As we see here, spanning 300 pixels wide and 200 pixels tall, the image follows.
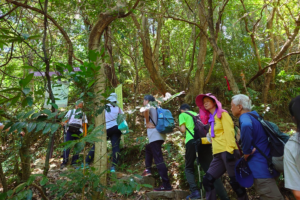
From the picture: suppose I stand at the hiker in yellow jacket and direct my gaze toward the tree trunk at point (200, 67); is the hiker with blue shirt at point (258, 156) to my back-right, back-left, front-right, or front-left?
back-right

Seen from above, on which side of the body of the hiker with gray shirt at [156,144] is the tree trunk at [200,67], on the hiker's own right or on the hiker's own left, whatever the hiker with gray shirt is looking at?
on the hiker's own right

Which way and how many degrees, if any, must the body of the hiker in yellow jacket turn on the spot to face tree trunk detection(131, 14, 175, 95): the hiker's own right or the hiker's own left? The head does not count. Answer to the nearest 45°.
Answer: approximately 90° to the hiker's own right

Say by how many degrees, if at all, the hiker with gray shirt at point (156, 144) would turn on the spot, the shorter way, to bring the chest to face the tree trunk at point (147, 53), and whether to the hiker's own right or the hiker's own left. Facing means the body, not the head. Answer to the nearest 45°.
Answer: approximately 90° to the hiker's own right

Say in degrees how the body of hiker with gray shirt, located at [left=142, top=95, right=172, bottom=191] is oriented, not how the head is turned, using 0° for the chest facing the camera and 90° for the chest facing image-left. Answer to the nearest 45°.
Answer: approximately 90°

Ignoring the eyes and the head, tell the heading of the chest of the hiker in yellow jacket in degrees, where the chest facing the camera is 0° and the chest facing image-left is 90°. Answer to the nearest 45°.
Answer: approximately 45°
